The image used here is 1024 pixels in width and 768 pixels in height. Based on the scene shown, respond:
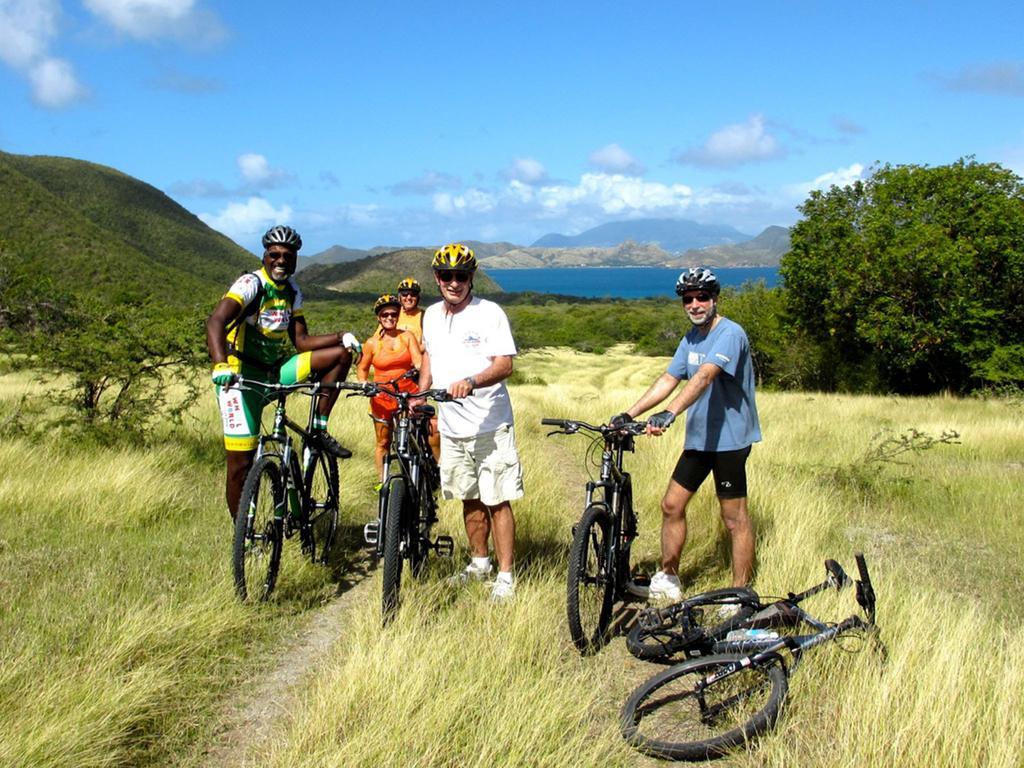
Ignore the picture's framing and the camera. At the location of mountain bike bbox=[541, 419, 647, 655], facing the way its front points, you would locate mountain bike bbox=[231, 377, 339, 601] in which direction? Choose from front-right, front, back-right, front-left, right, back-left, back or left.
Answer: right

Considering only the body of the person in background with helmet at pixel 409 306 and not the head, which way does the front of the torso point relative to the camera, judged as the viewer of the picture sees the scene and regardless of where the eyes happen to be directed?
toward the camera

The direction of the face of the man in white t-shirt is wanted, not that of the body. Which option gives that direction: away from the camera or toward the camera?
toward the camera

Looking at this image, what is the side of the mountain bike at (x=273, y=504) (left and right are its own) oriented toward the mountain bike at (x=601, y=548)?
left

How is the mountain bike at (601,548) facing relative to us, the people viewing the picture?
facing the viewer

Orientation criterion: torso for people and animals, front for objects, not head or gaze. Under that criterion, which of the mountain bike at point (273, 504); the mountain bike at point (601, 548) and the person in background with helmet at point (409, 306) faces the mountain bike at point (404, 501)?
the person in background with helmet

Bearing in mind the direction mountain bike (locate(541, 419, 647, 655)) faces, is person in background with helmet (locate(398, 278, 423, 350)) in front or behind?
behind

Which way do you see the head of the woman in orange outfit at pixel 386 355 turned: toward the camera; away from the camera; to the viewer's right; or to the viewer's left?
toward the camera

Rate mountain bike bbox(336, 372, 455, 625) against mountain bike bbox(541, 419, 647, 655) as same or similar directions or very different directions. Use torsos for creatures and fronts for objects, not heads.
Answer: same or similar directions

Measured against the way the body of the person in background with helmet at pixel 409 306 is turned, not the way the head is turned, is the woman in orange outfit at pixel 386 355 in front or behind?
in front

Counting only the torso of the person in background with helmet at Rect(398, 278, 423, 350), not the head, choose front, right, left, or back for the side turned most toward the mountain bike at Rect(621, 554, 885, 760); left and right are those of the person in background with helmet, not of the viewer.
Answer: front
